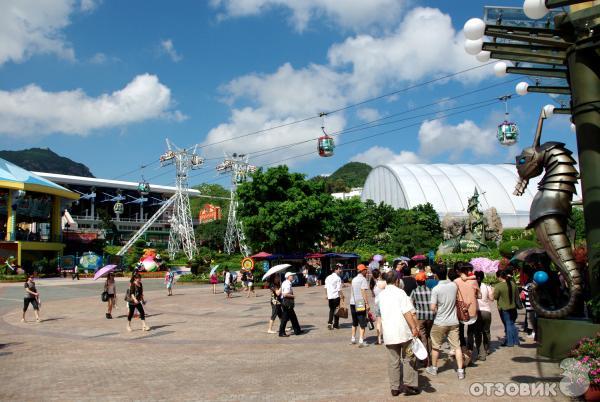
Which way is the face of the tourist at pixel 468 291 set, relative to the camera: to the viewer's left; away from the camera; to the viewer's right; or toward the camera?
away from the camera

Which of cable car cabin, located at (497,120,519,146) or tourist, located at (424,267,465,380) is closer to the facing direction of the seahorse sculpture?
the tourist

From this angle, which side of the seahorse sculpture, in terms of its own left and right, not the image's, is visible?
left

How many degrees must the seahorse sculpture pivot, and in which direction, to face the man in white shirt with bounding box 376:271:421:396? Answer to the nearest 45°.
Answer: approximately 45° to its left

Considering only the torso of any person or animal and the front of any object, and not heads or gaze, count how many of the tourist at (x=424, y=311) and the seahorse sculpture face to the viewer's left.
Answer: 1

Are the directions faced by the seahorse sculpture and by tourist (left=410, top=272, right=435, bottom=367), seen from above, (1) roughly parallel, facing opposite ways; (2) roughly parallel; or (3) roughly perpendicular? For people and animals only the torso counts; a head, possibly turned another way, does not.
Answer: roughly perpendicular

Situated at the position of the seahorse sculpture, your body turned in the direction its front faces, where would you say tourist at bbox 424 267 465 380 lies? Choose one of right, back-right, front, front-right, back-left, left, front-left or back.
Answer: front-left

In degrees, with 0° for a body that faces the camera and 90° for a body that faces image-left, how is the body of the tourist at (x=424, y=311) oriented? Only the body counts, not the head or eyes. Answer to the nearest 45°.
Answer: approximately 180°
